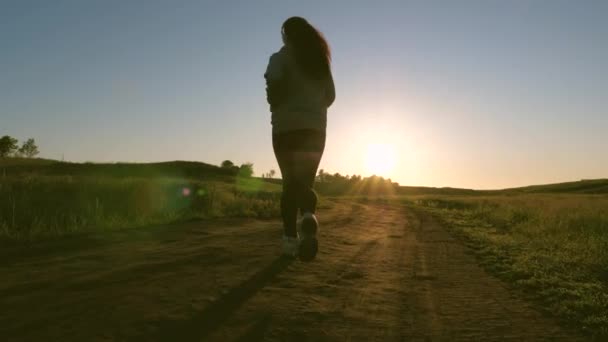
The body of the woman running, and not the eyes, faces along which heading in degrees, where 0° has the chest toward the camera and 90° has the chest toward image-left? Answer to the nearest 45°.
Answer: approximately 180°
